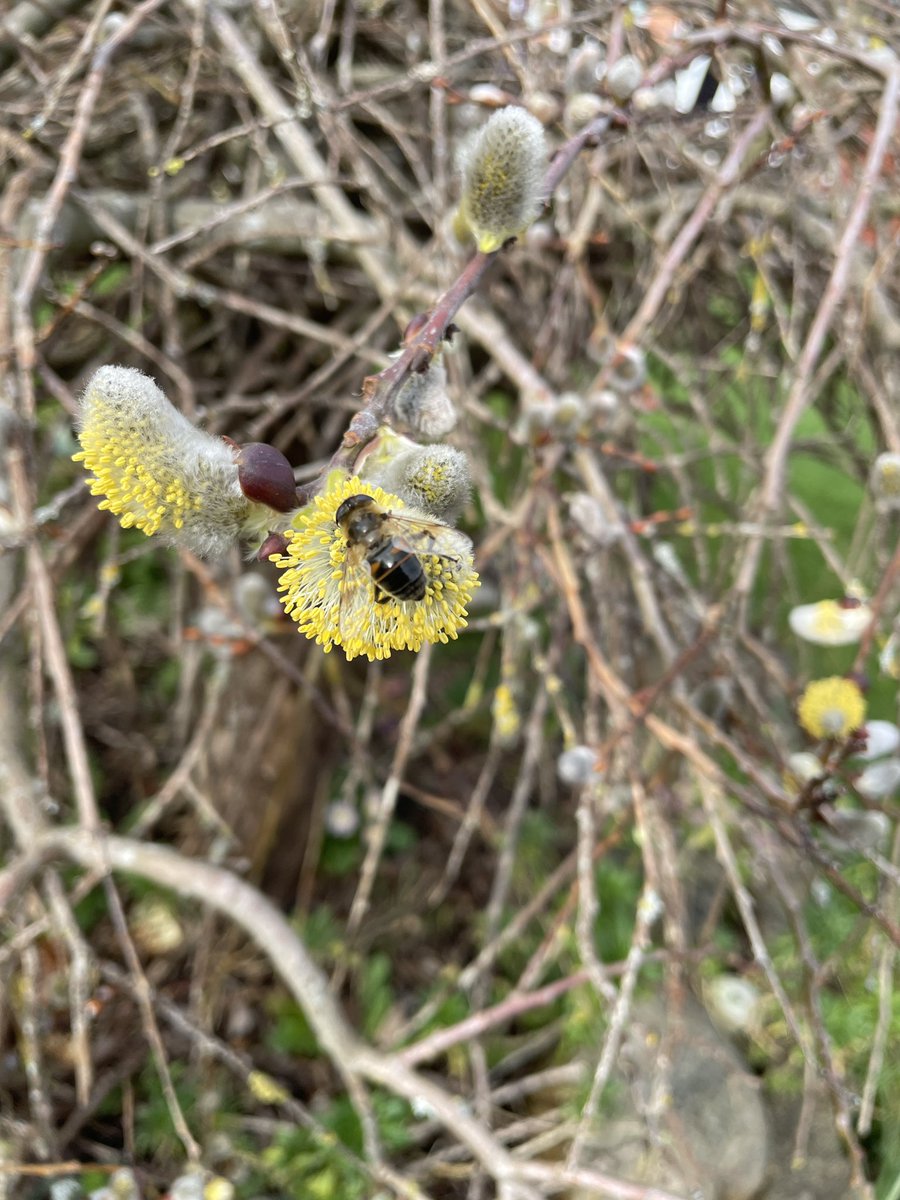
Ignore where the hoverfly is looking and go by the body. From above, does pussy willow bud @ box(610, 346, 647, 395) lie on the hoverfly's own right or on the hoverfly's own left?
on the hoverfly's own right

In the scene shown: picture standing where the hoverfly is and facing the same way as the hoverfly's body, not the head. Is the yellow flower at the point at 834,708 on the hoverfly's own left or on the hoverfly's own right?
on the hoverfly's own right

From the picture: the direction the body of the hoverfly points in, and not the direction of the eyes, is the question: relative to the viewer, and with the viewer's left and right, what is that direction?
facing away from the viewer and to the left of the viewer

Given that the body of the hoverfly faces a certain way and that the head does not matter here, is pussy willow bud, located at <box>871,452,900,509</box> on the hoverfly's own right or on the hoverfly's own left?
on the hoverfly's own right
